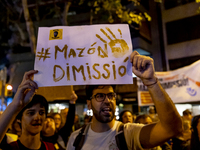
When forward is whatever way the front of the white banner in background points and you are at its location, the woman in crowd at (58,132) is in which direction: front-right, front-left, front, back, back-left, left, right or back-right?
front-right

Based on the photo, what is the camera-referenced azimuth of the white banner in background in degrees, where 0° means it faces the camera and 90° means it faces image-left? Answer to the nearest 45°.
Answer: approximately 0°
